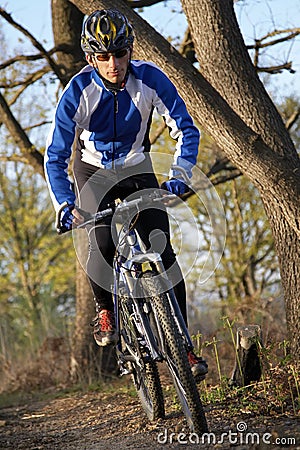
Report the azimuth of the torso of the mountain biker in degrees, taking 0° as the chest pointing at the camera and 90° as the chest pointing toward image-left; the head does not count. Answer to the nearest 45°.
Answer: approximately 0°

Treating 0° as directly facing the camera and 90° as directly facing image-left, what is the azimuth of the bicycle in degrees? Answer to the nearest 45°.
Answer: approximately 0°
